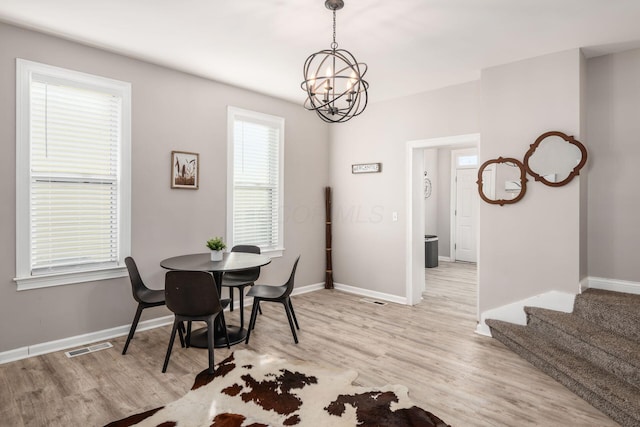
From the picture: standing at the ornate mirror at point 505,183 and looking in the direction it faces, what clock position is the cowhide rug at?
The cowhide rug is roughly at 1 o'clock from the ornate mirror.

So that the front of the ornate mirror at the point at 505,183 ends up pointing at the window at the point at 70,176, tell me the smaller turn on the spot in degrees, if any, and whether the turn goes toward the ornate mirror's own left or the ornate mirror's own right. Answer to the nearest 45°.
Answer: approximately 45° to the ornate mirror's own right

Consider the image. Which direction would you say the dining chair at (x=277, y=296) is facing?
to the viewer's left

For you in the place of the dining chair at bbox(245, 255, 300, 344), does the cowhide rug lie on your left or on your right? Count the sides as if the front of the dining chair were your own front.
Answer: on your left

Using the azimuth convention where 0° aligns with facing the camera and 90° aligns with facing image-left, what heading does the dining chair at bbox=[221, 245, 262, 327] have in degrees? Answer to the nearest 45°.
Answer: approximately 45°

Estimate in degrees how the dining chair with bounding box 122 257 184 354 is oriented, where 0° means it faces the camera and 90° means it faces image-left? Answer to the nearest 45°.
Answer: approximately 270°

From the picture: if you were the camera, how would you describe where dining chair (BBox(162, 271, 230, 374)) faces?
facing away from the viewer and to the right of the viewer
